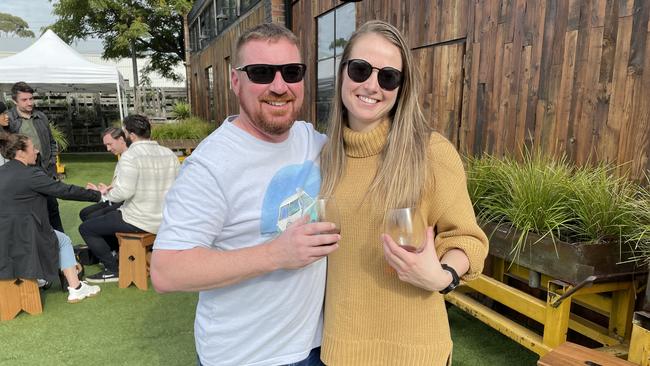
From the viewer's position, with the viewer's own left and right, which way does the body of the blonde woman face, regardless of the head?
facing the viewer

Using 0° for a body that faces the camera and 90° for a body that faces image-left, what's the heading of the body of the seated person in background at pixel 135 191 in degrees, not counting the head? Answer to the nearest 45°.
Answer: approximately 135°

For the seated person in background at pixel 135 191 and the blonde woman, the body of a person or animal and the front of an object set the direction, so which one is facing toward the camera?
the blonde woman

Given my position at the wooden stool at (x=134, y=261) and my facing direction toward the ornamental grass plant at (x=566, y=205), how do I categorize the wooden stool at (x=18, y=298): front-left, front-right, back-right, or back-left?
back-right

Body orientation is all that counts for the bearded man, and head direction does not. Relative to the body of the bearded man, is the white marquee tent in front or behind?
behind

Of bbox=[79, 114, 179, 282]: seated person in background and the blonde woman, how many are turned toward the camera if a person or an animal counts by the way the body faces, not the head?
1

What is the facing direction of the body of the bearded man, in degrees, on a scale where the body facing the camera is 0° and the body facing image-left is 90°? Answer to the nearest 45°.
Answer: approximately 315°

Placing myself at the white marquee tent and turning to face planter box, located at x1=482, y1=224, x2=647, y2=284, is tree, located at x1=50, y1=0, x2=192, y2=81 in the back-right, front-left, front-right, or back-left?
back-left

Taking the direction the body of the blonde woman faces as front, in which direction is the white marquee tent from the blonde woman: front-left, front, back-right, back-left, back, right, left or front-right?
back-right

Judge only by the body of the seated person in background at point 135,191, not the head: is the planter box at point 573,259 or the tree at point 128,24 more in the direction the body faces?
the tree

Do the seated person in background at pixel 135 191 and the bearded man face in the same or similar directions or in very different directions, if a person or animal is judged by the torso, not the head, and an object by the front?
very different directions

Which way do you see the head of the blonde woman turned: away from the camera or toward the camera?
toward the camera

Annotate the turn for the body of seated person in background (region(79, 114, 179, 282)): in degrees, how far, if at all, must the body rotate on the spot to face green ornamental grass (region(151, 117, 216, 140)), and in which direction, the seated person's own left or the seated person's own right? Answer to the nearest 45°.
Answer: approximately 45° to the seated person's own right
